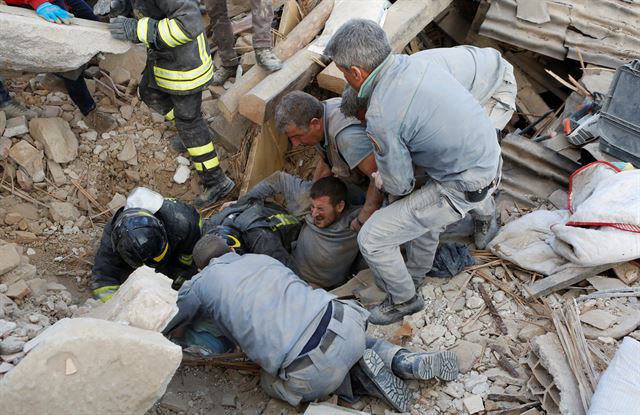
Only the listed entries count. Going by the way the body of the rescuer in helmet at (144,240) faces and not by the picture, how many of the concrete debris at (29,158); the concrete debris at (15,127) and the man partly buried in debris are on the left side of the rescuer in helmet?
1

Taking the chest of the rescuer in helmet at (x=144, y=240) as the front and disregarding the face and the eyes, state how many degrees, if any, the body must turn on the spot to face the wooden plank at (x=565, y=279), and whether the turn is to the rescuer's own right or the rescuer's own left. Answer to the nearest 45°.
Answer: approximately 90° to the rescuer's own left

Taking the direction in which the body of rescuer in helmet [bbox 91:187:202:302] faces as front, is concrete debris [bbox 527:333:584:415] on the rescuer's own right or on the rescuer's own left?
on the rescuer's own left

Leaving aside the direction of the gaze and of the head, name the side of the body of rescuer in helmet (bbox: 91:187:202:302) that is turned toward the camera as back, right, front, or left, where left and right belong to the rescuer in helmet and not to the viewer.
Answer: front

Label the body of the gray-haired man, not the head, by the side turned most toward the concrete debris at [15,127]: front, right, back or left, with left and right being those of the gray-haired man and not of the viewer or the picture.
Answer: front

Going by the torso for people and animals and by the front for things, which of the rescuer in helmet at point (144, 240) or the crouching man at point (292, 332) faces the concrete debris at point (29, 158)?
the crouching man

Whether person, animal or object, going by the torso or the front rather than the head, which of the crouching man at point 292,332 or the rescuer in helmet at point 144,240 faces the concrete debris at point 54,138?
the crouching man

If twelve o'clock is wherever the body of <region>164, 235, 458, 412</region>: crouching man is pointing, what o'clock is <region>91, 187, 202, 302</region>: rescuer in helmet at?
The rescuer in helmet is roughly at 12 o'clock from the crouching man.

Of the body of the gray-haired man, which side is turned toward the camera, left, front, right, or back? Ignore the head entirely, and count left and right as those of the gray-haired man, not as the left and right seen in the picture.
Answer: left

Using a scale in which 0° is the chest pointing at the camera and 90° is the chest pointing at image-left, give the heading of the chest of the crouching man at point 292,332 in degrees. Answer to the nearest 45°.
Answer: approximately 135°

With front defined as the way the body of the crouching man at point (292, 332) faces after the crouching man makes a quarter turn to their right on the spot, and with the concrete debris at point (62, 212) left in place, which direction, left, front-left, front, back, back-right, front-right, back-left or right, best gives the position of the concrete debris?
left

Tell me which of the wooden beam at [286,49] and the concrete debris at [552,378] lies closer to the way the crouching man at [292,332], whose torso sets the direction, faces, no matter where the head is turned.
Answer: the wooden beam

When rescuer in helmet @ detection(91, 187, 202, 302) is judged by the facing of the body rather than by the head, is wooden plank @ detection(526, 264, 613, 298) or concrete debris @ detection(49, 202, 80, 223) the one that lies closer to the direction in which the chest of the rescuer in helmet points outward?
the wooden plank

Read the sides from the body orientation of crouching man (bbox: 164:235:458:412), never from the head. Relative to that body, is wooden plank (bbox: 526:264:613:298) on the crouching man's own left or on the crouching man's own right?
on the crouching man's own right

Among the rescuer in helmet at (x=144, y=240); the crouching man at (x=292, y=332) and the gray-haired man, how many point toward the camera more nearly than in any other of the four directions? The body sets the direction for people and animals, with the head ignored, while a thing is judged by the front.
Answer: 1
